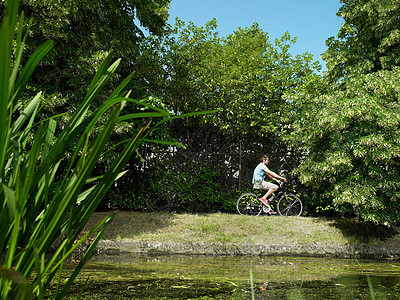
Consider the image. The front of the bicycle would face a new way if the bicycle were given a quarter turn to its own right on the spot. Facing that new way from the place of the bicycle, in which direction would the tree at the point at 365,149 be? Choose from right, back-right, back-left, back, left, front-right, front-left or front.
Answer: front-left

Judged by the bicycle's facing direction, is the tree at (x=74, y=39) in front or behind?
behind

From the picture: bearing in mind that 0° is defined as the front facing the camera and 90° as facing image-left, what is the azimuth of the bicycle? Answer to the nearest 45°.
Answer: approximately 270°
